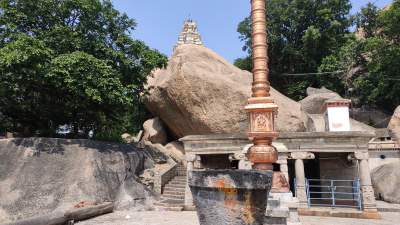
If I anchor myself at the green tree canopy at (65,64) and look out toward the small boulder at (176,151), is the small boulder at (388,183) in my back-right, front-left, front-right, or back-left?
front-right

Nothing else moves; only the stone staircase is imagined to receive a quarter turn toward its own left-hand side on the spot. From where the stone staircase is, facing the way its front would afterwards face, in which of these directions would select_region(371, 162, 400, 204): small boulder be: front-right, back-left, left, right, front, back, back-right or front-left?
front

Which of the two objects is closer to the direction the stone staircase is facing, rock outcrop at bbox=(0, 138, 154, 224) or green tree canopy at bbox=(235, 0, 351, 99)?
the rock outcrop

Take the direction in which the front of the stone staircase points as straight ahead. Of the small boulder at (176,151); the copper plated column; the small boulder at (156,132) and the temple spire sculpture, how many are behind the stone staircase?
3

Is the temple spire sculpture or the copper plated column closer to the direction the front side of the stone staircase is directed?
the copper plated column

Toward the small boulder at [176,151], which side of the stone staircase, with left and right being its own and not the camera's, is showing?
back

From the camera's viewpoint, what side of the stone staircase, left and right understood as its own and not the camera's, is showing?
front

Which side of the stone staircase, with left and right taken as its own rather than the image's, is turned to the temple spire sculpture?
back

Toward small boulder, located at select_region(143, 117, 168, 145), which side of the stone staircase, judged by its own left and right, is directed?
back

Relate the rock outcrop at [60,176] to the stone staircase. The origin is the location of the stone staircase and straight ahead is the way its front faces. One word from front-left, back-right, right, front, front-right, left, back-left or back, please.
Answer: right

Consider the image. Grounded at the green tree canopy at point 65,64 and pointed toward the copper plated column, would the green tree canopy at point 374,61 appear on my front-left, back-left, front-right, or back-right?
front-left

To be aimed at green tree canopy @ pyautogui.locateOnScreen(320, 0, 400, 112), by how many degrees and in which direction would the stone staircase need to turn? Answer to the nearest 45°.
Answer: approximately 135° to its left
